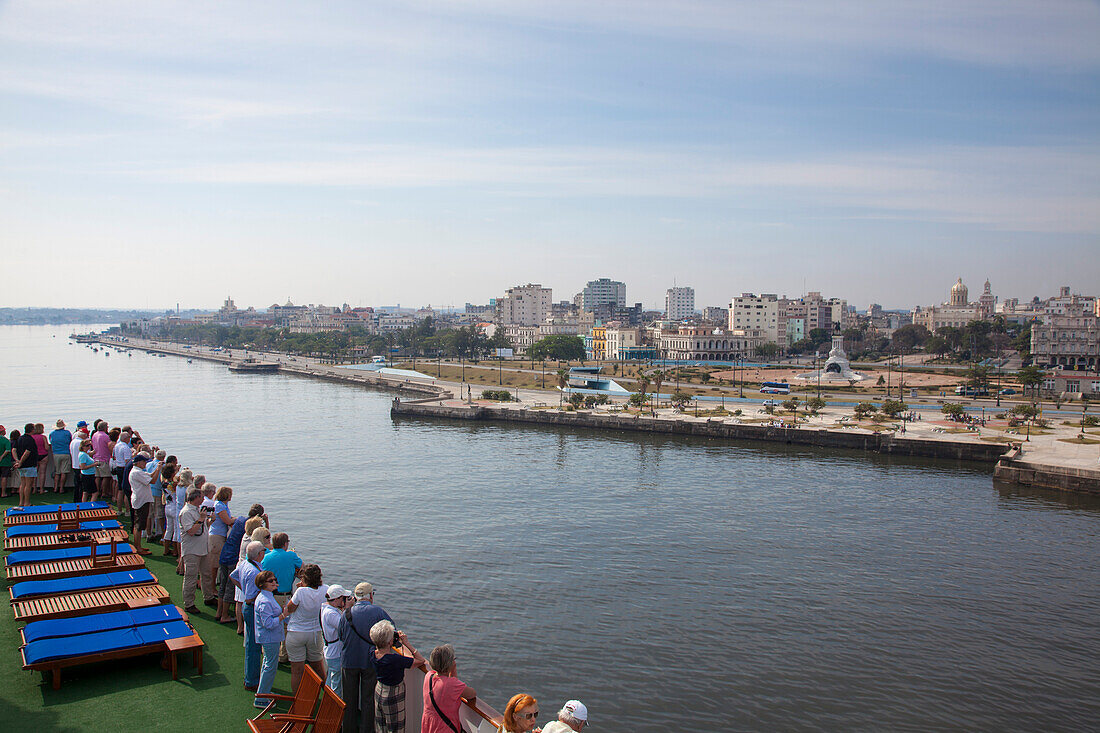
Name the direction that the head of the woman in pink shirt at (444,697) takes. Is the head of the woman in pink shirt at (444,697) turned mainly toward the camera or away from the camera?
away from the camera

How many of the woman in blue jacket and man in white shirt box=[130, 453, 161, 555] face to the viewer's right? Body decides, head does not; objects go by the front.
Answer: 2

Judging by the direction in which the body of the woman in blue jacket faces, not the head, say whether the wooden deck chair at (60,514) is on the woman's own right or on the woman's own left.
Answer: on the woman's own left

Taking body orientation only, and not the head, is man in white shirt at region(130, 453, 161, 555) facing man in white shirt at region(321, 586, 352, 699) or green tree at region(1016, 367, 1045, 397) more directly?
the green tree

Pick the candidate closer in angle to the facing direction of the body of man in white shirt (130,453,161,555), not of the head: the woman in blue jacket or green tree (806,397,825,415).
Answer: the green tree

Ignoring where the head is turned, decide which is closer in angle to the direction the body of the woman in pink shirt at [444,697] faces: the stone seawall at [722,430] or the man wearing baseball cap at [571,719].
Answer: the stone seawall

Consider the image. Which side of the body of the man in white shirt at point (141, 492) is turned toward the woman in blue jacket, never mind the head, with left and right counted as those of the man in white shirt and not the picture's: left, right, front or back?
right

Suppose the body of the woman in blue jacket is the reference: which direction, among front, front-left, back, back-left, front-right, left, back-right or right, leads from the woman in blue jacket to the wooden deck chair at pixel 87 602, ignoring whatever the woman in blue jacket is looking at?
back-left

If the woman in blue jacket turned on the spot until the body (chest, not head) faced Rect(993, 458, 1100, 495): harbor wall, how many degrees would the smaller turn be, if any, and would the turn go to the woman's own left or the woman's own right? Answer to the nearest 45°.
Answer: approximately 45° to the woman's own left

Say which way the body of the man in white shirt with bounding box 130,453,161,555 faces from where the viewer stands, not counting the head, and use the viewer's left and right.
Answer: facing to the right of the viewer

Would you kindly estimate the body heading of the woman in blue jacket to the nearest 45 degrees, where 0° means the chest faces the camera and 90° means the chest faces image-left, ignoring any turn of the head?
approximately 270°
